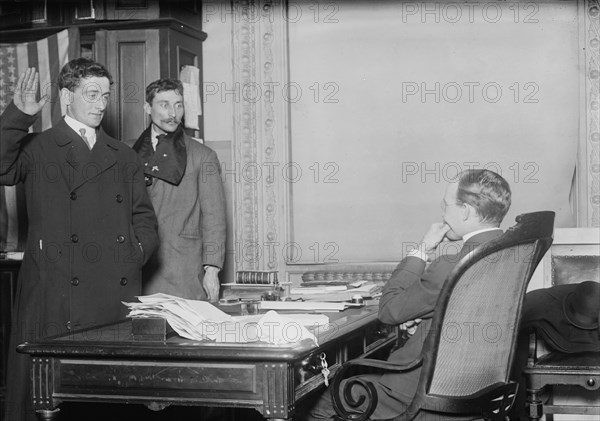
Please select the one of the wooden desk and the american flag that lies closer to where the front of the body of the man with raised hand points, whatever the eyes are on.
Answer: the wooden desk

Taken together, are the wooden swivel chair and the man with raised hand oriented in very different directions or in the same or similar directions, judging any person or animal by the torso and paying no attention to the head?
very different directions

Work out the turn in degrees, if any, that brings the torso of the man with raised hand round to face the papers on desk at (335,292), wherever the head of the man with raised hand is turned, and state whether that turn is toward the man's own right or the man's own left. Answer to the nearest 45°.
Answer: approximately 45° to the man's own left

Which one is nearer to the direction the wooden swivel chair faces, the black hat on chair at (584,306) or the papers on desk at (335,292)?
the papers on desk

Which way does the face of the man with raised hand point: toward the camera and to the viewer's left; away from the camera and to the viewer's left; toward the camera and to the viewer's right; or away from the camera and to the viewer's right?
toward the camera and to the viewer's right

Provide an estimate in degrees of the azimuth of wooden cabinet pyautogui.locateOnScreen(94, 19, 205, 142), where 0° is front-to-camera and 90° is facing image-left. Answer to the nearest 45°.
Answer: approximately 315°

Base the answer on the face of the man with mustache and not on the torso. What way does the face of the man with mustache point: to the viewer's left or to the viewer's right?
to the viewer's right

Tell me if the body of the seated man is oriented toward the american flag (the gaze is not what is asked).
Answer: yes

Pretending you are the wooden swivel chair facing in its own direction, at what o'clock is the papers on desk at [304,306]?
The papers on desk is roughly at 12 o'clock from the wooden swivel chair.

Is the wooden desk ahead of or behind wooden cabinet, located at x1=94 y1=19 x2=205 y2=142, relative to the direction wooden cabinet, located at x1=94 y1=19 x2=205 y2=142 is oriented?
ahead

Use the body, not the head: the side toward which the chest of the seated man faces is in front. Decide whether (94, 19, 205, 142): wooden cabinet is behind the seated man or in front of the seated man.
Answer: in front
